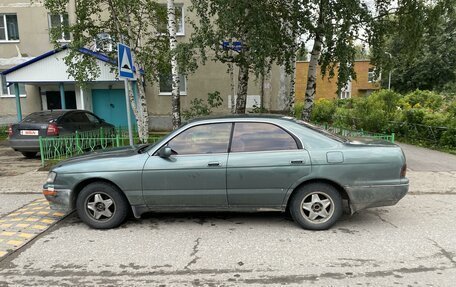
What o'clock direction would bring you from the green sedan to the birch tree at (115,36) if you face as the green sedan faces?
The birch tree is roughly at 2 o'clock from the green sedan.

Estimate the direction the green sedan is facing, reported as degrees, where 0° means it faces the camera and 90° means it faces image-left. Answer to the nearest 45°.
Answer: approximately 90°

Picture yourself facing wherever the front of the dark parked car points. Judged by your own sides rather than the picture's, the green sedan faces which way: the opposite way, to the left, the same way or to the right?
to the left

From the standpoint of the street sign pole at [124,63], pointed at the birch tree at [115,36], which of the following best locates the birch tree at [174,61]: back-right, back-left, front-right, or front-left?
front-right

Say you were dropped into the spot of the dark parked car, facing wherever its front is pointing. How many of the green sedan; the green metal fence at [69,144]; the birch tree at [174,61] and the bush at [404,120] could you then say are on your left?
0

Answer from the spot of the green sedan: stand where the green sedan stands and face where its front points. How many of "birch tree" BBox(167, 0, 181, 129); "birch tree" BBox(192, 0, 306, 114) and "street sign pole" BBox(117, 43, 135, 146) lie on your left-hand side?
0

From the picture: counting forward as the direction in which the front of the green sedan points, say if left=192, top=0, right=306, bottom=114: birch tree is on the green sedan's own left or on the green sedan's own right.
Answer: on the green sedan's own right

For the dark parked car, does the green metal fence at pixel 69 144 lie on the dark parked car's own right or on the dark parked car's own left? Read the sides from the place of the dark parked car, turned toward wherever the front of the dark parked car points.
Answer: on the dark parked car's own right

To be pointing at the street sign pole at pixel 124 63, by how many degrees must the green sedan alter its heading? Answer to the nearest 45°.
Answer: approximately 45° to its right

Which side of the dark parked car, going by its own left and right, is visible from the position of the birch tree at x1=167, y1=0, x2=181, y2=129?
right

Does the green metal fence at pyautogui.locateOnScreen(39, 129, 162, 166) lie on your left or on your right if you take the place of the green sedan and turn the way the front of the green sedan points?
on your right

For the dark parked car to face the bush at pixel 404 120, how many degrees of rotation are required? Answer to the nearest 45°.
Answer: approximately 45° to its right

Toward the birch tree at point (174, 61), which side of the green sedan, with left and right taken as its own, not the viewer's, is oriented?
right

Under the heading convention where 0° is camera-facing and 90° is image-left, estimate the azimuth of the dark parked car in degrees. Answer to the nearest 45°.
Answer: approximately 225°

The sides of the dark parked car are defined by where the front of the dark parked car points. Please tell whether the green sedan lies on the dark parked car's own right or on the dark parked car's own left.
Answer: on the dark parked car's own right

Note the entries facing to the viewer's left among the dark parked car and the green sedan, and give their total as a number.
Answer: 1
